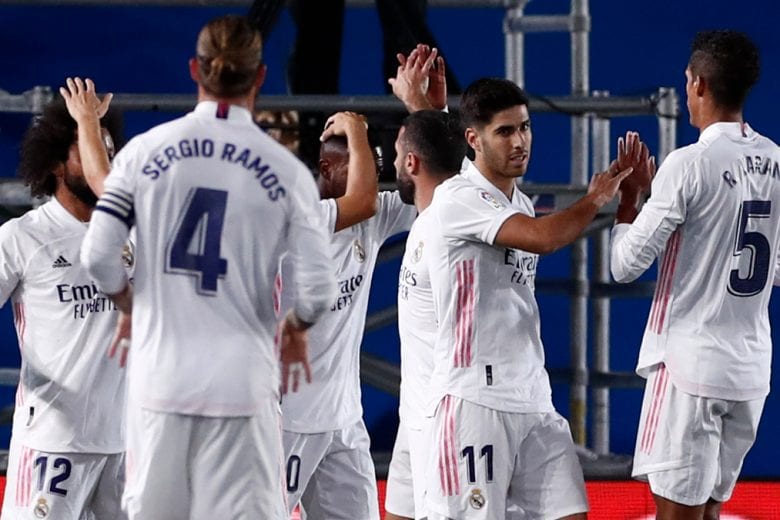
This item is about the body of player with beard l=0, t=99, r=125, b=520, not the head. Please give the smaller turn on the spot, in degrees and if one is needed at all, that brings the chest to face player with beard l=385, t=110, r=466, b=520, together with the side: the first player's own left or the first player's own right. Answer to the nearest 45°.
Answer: approximately 45° to the first player's own left

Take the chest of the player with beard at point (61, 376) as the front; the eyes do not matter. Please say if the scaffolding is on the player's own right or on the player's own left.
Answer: on the player's own left
